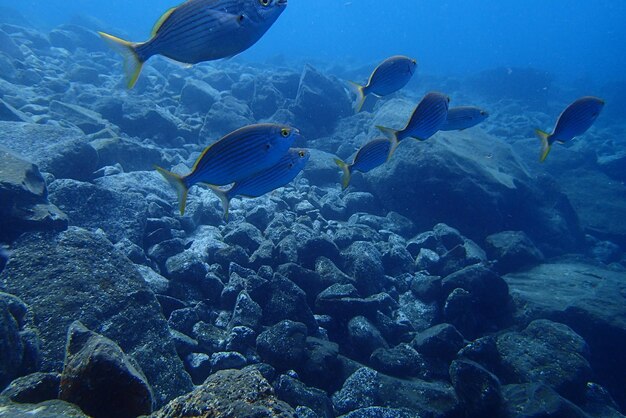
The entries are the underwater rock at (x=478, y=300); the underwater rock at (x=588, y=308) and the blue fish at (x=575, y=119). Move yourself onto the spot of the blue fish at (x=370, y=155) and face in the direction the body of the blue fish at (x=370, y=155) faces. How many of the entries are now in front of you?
3

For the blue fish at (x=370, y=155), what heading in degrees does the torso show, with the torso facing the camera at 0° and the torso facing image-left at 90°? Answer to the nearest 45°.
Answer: approximately 270°

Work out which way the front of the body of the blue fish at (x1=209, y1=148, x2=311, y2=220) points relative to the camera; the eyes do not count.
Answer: to the viewer's right

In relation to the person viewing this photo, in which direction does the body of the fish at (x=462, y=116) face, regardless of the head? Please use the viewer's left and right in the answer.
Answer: facing to the right of the viewer

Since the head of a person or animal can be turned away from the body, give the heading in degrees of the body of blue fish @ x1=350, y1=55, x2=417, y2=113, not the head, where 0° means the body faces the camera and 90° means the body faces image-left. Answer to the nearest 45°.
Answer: approximately 270°

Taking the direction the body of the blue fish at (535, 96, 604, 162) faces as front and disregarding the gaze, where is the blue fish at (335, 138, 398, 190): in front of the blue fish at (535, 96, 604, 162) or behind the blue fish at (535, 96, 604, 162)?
behind

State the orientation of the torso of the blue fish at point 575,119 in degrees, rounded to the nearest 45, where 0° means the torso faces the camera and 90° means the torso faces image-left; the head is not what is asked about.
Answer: approximately 270°

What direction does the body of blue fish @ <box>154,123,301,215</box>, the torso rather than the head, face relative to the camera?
to the viewer's right
